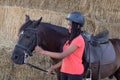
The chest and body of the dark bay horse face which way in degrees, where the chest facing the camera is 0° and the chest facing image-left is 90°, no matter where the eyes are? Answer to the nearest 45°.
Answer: approximately 90°
